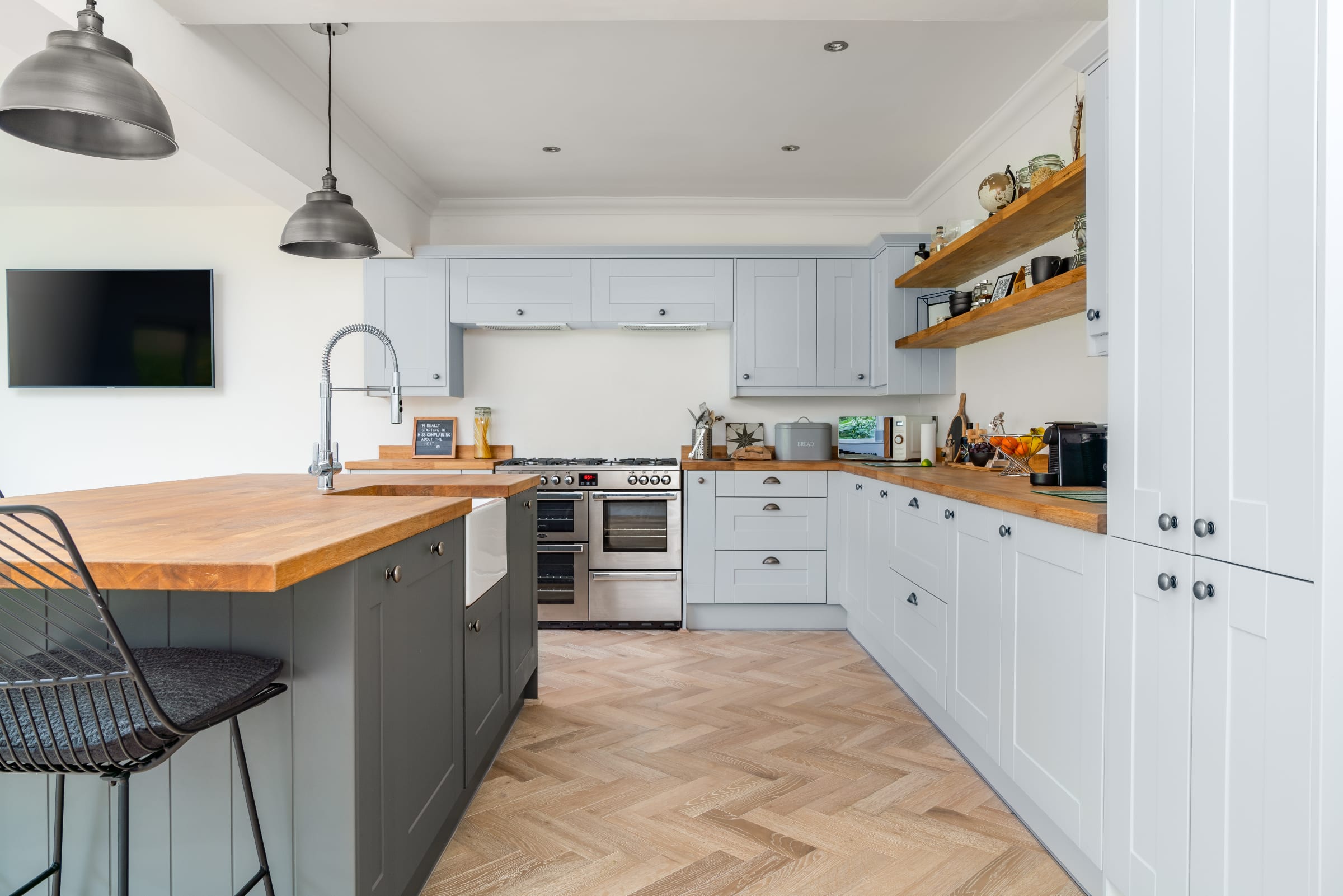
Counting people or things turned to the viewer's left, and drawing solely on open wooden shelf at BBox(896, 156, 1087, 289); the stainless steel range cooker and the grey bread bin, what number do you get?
1

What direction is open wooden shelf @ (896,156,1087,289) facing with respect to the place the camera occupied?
facing to the left of the viewer

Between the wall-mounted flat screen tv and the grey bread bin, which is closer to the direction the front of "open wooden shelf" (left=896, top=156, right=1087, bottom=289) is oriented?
the wall-mounted flat screen tv

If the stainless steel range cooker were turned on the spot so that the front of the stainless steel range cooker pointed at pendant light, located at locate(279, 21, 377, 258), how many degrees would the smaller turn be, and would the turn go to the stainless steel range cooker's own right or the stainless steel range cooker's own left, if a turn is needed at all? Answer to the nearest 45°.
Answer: approximately 45° to the stainless steel range cooker's own right

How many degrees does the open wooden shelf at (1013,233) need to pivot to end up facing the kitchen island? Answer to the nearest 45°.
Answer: approximately 45° to its left

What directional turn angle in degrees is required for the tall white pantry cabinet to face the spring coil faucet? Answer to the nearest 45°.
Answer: approximately 45° to its right

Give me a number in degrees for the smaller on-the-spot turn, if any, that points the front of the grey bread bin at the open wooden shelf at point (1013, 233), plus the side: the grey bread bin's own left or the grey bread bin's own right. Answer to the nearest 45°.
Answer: approximately 45° to the grey bread bin's own left

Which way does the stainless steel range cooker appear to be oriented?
toward the camera

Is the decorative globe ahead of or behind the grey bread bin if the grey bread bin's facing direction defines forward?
ahead

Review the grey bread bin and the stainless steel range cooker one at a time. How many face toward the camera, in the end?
2

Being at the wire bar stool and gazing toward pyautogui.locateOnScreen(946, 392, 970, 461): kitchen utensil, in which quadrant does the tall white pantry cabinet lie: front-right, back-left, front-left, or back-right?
front-right

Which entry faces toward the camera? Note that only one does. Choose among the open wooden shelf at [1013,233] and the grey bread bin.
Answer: the grey bread bin

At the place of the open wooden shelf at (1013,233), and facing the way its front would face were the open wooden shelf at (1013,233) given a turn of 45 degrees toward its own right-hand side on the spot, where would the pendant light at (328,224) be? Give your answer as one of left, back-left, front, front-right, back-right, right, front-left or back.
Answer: left

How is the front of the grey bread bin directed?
toward the camera

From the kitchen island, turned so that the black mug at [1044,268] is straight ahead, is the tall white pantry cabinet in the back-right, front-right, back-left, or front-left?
front-right

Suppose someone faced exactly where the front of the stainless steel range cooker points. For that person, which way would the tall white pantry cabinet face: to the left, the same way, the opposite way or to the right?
to the right

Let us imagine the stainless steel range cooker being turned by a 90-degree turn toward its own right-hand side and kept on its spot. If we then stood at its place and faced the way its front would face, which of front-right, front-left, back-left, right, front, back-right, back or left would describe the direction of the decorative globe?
back-left
